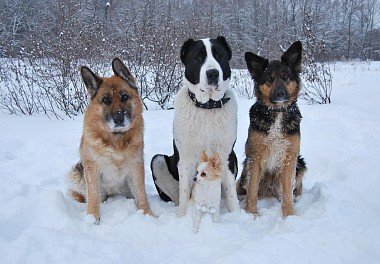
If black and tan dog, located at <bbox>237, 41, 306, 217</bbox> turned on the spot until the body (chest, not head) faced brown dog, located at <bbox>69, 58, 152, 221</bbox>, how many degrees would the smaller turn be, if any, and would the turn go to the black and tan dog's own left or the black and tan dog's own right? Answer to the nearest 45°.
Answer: approximately 90° to the black and tan dog's own right

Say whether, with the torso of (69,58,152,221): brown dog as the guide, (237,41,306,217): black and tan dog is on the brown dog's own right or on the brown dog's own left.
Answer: on the brown dog's own left

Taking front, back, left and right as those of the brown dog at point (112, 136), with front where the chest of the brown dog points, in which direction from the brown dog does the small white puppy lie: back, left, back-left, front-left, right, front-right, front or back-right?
front-left

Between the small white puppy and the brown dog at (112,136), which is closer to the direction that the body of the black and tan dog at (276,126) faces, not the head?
the small white puppy

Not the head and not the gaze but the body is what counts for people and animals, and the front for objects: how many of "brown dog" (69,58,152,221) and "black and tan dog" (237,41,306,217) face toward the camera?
2

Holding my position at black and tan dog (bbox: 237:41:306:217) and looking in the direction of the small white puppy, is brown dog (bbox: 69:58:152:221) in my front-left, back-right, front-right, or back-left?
front-right

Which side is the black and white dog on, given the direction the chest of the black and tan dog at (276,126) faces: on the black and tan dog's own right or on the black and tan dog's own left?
on the black and tan dog's own right

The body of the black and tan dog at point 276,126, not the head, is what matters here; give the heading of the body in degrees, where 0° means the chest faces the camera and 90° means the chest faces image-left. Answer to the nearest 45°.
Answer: approximately 0°

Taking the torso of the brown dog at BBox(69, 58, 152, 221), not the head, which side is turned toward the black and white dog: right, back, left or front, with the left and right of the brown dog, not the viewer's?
left

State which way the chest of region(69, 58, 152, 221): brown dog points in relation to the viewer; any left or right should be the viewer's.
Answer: facing the viewer
